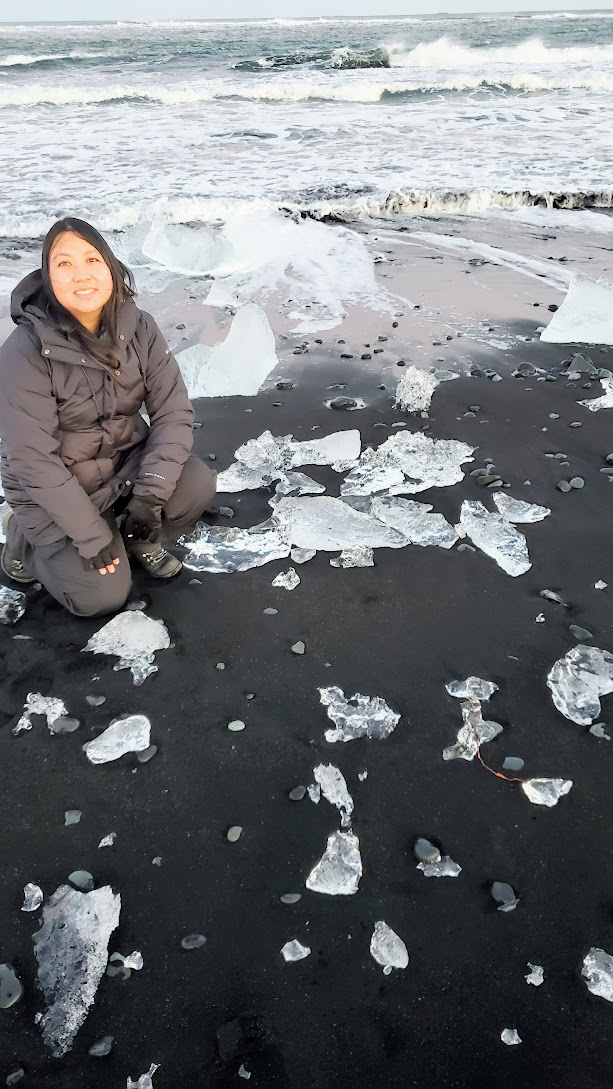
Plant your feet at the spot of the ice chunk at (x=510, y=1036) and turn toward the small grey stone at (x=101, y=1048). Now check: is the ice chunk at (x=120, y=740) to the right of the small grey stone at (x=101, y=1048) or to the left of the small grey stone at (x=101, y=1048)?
right

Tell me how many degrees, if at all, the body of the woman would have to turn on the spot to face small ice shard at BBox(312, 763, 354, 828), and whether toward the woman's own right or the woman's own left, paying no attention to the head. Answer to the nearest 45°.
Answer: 0° — they already face it

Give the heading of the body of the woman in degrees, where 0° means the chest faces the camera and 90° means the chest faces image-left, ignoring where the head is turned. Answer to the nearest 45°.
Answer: approximately 315°

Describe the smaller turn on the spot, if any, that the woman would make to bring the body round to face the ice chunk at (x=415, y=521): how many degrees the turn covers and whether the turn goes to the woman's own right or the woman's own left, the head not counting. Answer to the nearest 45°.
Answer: approximately 45° to the woman's own left

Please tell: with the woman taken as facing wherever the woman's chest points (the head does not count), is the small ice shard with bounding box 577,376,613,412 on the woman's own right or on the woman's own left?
on the woman's own left

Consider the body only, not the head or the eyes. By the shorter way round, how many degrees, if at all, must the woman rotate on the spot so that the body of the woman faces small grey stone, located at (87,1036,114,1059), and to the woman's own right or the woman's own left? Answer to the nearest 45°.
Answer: approximately 45° to the woman's own right

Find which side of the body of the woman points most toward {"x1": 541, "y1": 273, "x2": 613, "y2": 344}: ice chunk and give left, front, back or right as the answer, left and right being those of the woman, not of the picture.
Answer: left

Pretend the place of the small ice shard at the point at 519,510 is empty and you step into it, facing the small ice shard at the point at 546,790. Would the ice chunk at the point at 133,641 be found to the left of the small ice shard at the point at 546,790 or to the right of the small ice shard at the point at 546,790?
right
